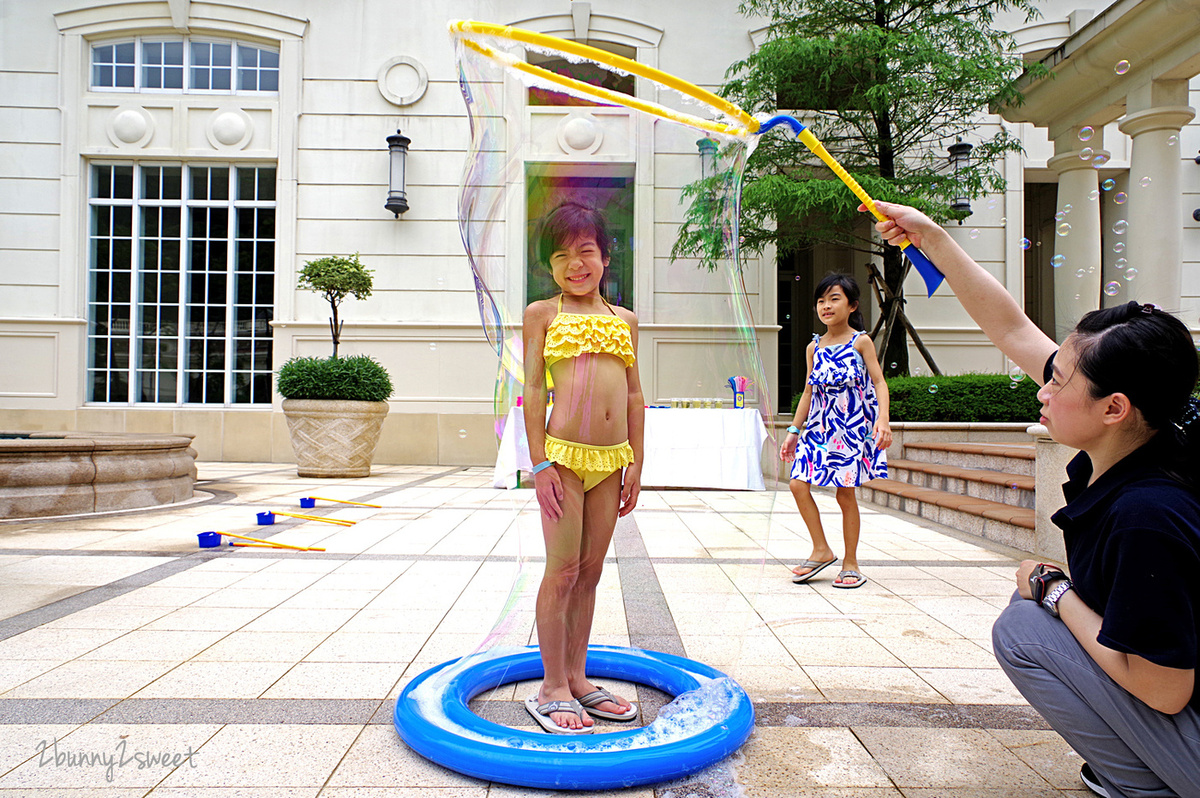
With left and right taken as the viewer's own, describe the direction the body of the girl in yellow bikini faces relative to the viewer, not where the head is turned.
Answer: facing the viewer and to the right of the viewer

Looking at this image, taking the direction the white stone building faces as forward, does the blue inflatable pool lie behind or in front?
in front

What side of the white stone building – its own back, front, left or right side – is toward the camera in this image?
front

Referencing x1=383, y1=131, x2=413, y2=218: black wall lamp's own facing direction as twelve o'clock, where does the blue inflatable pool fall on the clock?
The blue inflatable pool is roughly at 12 o'clock from the black wall lamp.

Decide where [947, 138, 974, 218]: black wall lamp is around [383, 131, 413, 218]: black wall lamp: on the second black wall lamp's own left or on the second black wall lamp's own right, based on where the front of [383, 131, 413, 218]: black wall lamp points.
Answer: on the second black wall lamp's own left

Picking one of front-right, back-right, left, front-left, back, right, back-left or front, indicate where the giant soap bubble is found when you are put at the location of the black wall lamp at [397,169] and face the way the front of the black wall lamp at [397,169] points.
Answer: front

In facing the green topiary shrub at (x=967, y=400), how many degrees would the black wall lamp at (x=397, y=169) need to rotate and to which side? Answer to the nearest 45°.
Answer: approximately 45° to its left

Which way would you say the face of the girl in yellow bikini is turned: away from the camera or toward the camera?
toward the camera

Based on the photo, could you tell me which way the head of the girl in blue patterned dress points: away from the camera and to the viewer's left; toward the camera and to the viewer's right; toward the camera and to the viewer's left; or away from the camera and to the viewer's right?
toward the camera and to the viewer's left

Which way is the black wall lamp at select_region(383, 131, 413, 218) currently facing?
toward the camera
